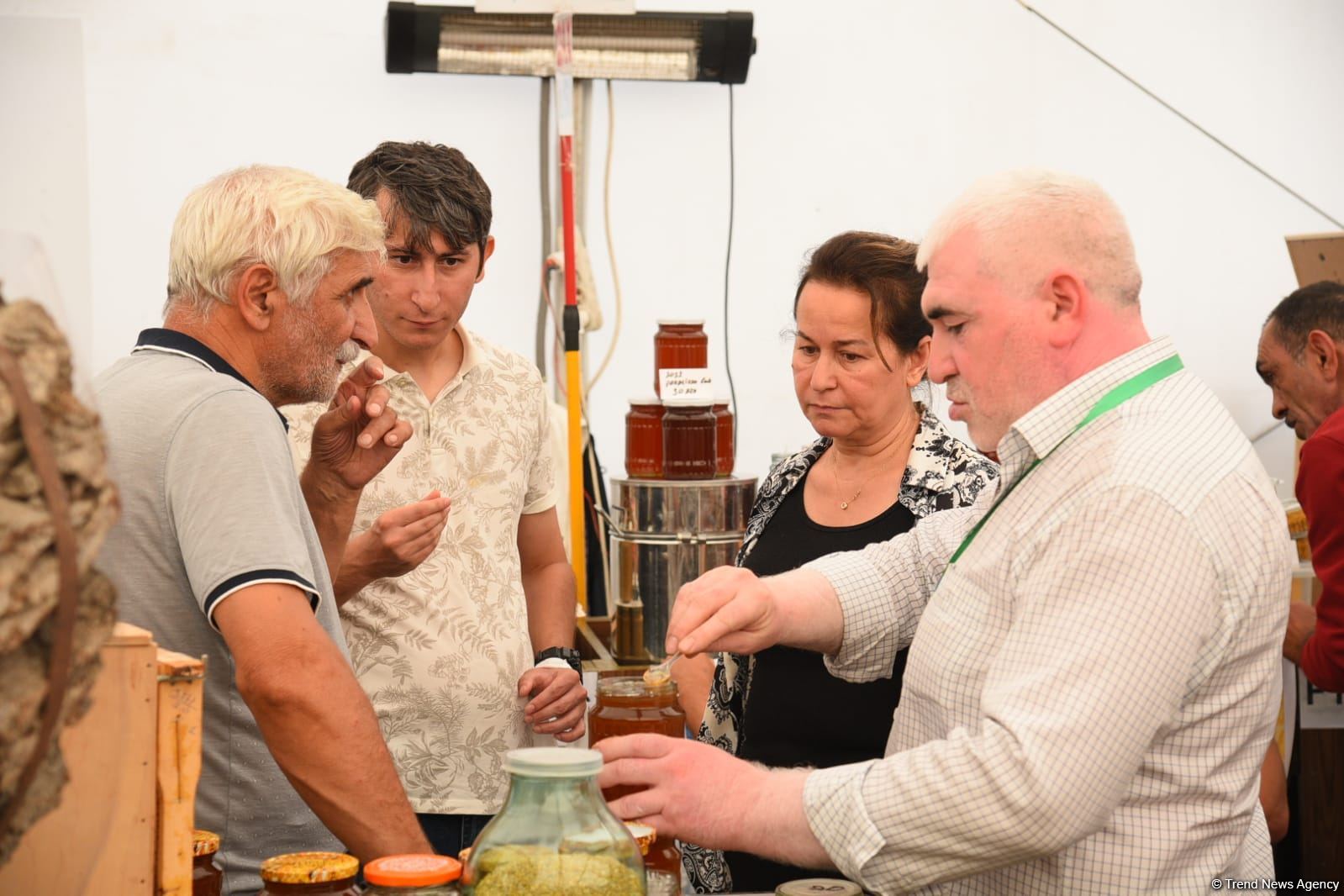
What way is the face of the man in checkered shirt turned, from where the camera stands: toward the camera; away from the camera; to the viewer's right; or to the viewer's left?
to the viewer's left

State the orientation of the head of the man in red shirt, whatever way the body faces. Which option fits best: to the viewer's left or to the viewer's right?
to the viewer's left

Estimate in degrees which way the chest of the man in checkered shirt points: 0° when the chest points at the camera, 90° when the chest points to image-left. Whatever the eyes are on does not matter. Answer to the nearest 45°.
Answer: approximately 90°

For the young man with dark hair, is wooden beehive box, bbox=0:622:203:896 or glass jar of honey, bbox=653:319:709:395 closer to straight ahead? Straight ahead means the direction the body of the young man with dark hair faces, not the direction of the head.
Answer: the wooden beehive box

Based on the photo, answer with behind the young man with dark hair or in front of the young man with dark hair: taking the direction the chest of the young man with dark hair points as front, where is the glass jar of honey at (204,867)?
in front

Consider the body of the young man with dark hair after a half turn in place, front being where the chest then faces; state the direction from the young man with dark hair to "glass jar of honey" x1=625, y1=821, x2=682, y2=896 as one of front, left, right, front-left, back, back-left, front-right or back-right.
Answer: back

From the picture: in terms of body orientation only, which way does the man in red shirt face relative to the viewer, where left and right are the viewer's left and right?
facing to the left of the viewer

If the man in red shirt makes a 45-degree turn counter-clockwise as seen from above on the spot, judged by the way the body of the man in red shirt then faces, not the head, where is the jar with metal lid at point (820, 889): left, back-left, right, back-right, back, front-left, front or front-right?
front-left

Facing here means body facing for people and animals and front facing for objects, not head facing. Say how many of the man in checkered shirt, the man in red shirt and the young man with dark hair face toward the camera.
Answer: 1

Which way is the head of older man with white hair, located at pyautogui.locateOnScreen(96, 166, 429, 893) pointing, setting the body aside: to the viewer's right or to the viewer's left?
to the viewer's right

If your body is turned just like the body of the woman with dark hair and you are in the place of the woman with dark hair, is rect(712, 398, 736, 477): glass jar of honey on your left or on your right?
on your right

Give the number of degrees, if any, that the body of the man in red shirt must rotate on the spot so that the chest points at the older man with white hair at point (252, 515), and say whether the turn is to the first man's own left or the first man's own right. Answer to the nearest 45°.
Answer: approximately 45° to the first man's own left

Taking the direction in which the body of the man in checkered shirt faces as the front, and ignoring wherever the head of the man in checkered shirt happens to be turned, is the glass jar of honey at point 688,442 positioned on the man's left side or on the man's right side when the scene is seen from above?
on the man's right side

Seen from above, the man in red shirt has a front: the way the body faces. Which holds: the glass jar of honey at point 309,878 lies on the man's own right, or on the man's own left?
on the man's own left
